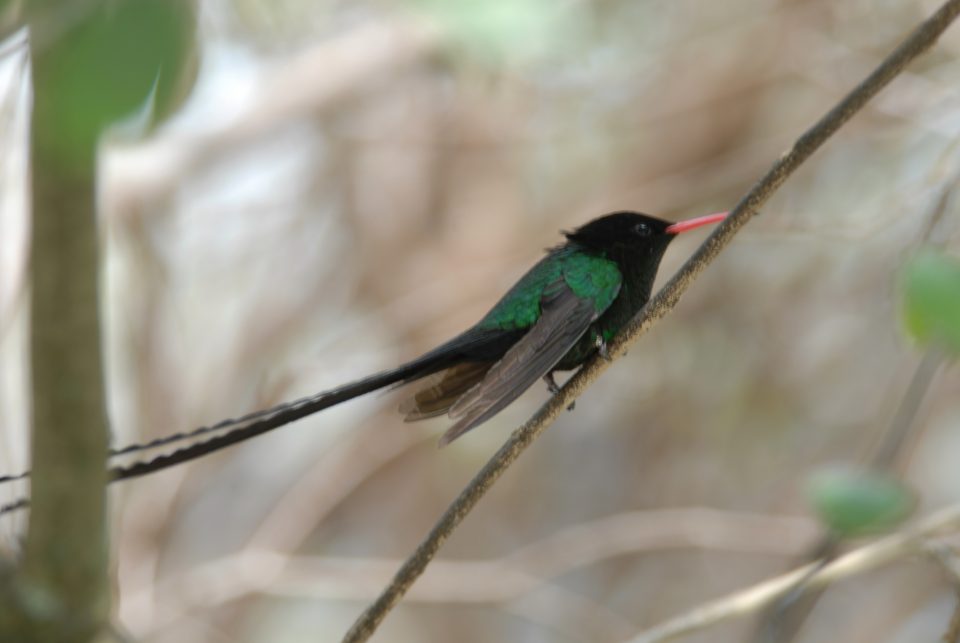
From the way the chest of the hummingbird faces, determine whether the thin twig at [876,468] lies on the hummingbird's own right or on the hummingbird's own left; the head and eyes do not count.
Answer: on the hummingbird's own right

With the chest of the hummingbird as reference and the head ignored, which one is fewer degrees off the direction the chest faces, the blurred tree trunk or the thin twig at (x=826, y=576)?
the thin twig

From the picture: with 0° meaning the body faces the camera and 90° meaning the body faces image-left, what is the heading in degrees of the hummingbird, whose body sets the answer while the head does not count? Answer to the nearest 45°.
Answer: approximately 270°

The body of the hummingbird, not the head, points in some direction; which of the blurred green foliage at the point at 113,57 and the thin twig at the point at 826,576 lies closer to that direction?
the thin twig
